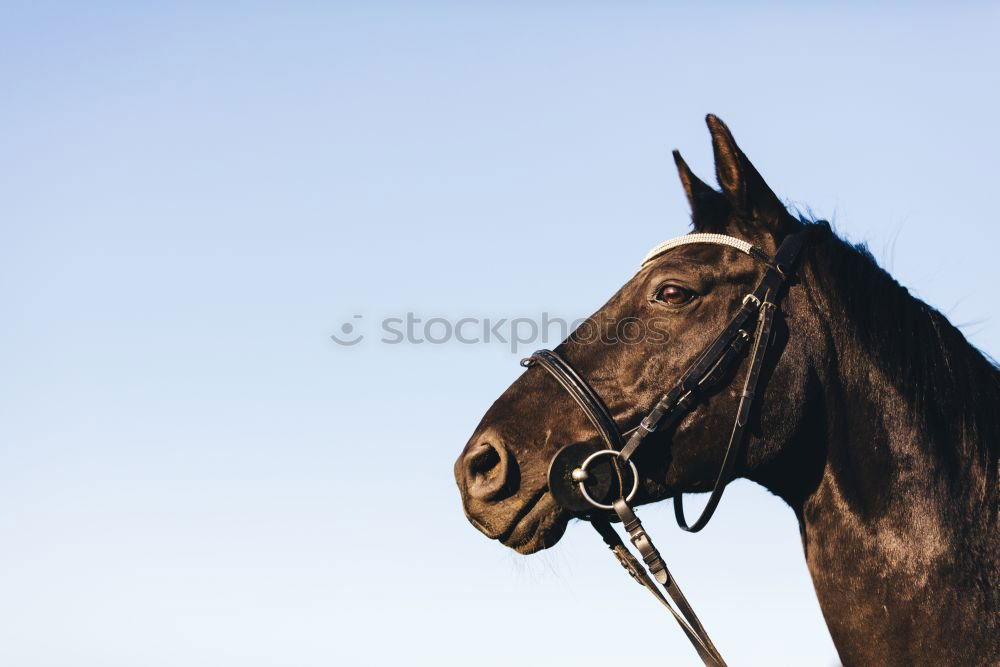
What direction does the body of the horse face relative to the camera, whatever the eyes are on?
to the viewer's left
